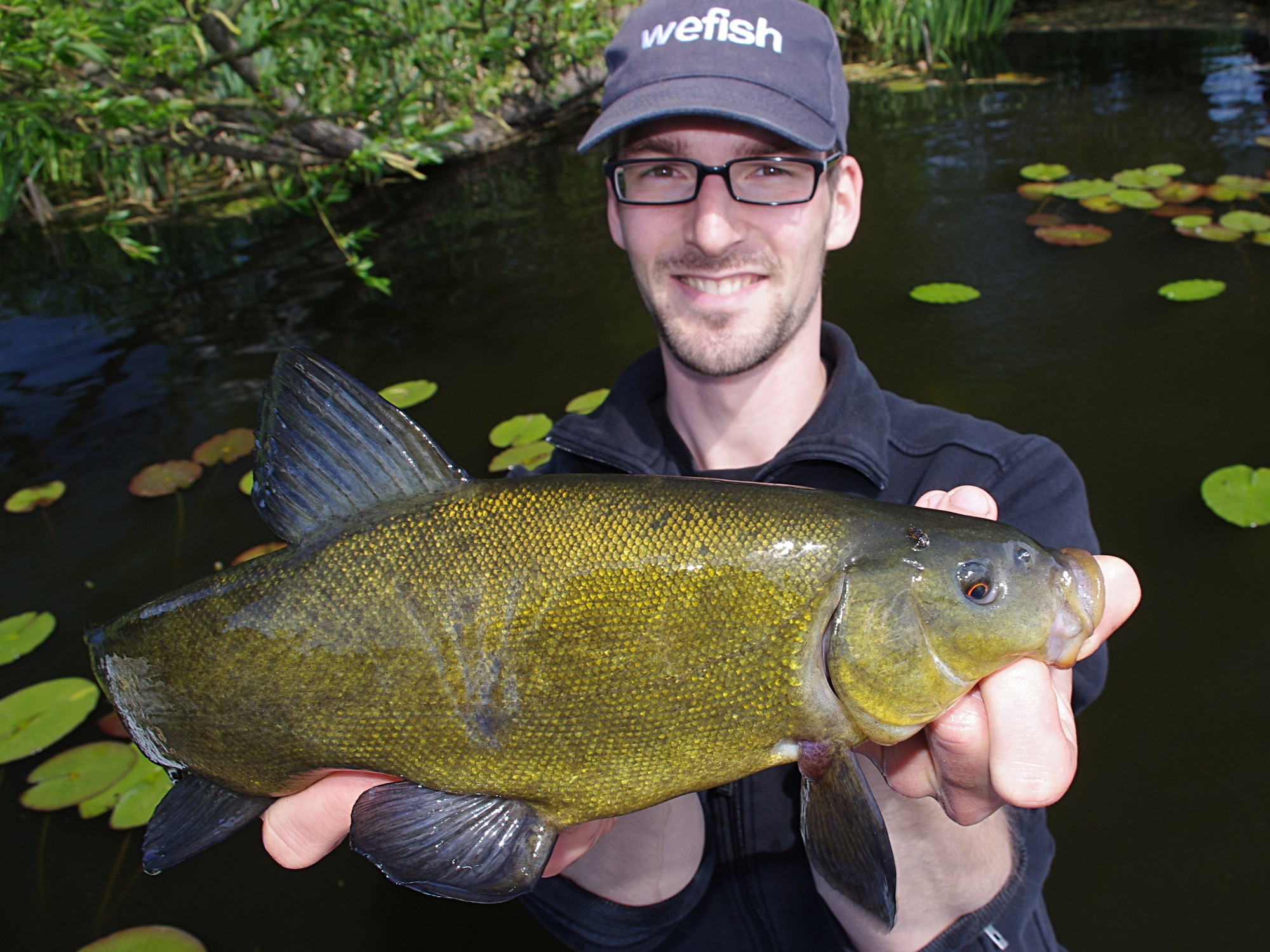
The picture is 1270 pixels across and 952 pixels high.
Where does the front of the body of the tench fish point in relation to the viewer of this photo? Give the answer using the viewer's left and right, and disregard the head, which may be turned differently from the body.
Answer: facing to the right of the viewer

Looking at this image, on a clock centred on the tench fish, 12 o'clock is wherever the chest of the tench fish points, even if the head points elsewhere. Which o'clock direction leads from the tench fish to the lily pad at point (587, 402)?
The lily pad is roughly at 9 o'clock from the tench fish.

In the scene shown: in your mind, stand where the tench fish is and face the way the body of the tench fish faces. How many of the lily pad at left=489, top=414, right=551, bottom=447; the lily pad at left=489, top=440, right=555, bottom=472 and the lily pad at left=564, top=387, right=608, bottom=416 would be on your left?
3

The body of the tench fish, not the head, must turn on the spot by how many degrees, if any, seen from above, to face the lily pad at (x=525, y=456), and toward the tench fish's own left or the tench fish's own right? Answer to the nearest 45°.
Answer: approximately 90° to the tench fish's own left

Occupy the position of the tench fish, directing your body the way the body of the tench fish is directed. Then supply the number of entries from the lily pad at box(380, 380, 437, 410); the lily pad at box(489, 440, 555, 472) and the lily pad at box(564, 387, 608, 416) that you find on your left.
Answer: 3

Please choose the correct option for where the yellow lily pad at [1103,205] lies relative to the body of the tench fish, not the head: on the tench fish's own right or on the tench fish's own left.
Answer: on the tench fish's own left

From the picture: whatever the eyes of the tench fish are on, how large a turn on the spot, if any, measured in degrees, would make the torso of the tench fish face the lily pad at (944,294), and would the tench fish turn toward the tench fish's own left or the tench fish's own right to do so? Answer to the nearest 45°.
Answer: approximately 45° to the tench fish's own left
